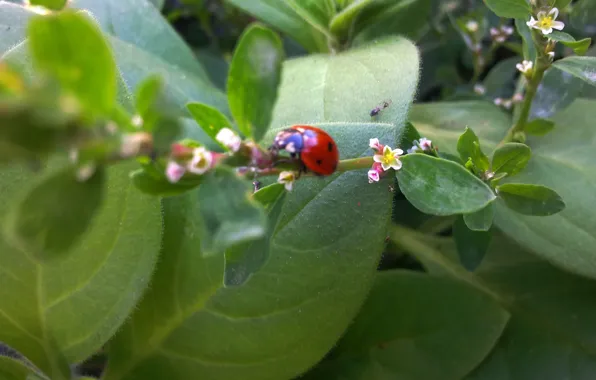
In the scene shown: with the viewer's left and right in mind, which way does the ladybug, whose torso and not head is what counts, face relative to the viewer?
facing to the left of the viewer
